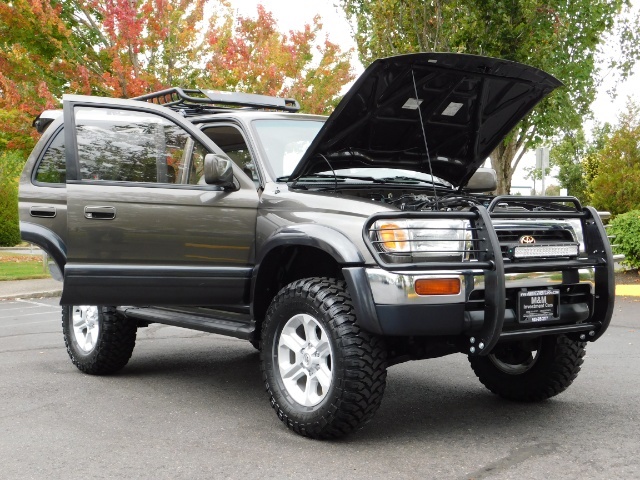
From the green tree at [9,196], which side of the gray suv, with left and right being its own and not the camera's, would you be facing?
back

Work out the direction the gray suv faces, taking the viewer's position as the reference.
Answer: facing the viewer and to the right of the viewer

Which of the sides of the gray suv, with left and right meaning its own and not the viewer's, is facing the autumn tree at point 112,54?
back

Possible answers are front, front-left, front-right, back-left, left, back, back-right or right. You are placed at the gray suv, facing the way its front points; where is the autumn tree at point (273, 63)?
back-left
